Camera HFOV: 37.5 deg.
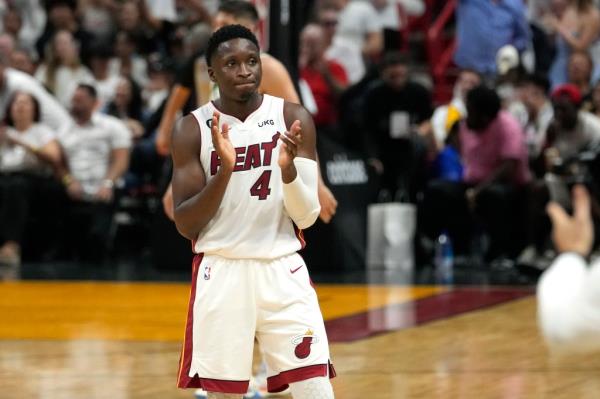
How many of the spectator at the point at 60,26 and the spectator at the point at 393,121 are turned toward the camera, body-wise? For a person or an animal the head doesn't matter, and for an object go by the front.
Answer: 2

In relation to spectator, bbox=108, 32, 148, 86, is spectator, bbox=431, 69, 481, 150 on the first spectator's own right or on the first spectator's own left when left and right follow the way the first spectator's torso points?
on the first spectator's own left

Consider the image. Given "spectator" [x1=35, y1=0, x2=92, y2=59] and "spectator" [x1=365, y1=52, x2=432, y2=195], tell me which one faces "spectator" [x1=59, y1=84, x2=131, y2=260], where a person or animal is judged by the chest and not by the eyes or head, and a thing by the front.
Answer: "spectator" [x1=35, y1=0, x2=92, y2=59]

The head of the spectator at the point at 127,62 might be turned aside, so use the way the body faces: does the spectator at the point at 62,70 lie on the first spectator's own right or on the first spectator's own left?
on the first spectator's own right

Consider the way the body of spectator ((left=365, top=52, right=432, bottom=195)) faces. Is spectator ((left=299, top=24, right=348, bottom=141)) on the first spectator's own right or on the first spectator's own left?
on the first spectator's own right

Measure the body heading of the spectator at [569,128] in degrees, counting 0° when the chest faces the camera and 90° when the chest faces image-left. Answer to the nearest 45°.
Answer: approximately 45°

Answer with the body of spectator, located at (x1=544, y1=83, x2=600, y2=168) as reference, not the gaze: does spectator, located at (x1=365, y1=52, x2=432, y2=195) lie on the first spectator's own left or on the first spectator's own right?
on the first spectator's own right

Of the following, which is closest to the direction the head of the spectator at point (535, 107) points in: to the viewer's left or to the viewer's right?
to the viewer's left

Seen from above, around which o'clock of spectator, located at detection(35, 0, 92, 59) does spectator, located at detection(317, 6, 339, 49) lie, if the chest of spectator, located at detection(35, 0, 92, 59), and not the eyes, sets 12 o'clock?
spectator, located at detection(317, 6, 339, 49) is roughly at 10 o'clock from spectator, located at detection(35, 0, 92, 59).

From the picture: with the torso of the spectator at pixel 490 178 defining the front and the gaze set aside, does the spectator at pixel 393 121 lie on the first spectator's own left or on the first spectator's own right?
on the first spectator's own right

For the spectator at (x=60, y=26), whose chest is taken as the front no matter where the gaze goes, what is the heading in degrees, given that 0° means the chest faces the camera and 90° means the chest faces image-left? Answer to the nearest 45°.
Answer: approximately 0°
